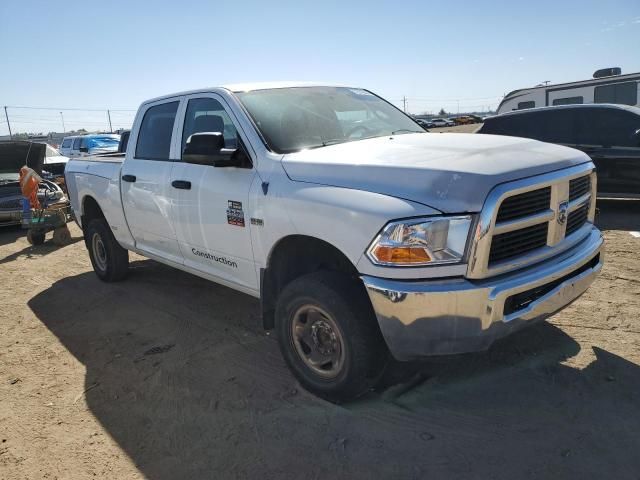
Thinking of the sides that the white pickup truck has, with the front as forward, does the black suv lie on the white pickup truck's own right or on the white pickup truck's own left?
on the white pickup truck's own left

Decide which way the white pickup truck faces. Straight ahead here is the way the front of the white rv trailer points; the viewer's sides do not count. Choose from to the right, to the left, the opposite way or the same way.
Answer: the opposite way

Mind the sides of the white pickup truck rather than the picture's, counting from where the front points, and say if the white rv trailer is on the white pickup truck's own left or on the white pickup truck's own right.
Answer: on the white pickup truck's own left

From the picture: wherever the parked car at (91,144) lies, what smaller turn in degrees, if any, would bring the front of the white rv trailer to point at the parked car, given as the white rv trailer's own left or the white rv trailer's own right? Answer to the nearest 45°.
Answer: approximately 45° to the white rv trailer's own left

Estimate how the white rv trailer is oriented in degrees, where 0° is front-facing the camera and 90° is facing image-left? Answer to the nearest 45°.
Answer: approximately 135°

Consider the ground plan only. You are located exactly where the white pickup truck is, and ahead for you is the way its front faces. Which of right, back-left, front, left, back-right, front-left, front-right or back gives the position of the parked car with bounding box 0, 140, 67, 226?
back

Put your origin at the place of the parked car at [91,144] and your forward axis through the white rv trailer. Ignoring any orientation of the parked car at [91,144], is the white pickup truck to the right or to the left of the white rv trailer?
right

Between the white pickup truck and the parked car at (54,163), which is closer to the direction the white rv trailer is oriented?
the parked car
